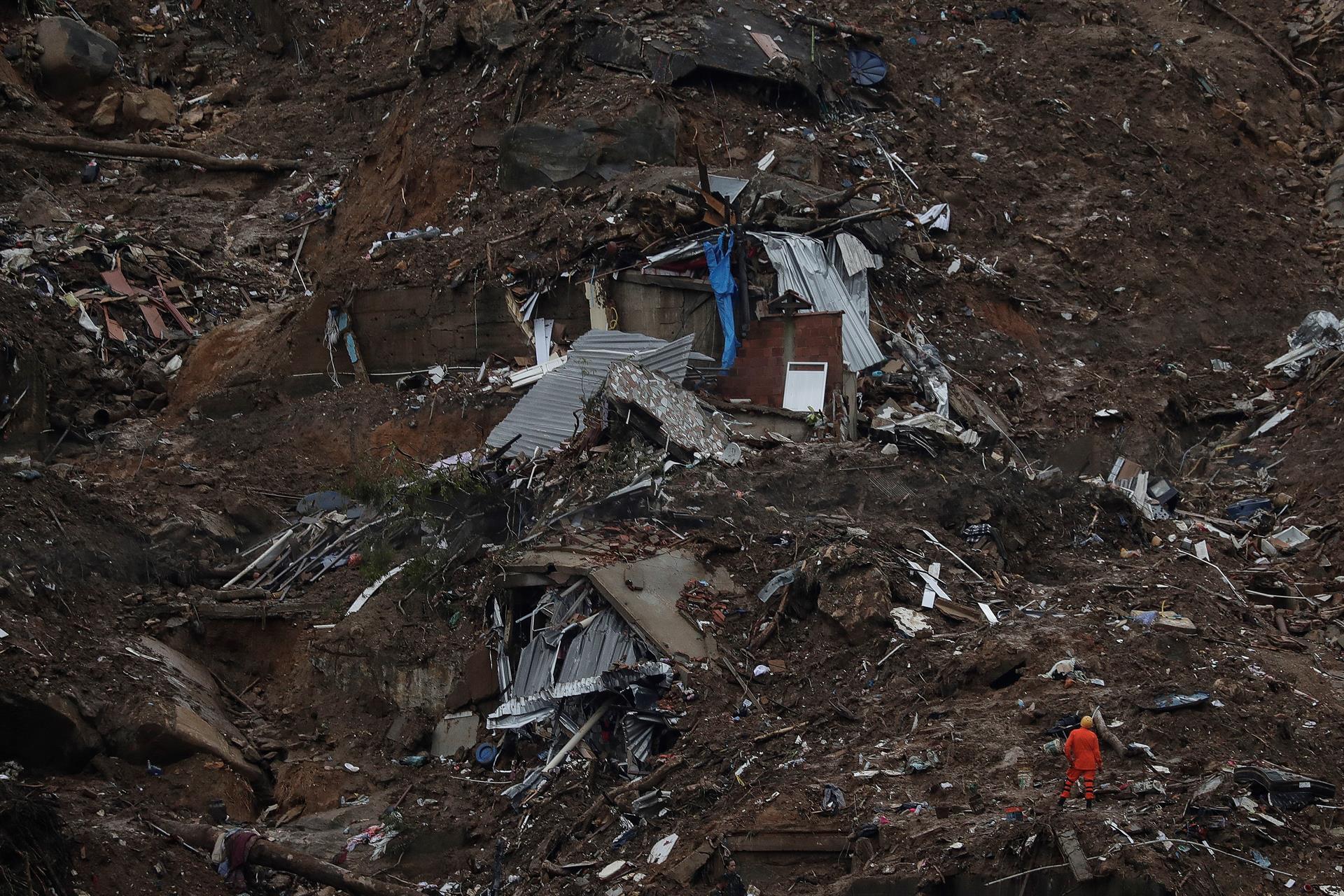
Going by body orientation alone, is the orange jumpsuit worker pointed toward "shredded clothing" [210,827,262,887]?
no

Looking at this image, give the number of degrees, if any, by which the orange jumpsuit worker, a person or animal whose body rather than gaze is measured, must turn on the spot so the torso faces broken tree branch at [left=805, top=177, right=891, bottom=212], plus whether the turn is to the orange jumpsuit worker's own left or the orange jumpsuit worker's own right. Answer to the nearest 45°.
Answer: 0° — they already face it

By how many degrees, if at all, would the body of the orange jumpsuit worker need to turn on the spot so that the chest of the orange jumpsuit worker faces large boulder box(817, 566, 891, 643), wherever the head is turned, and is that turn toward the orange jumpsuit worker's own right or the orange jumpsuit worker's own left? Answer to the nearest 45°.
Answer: approximately 45° to the orange jumpsuit worker's own left

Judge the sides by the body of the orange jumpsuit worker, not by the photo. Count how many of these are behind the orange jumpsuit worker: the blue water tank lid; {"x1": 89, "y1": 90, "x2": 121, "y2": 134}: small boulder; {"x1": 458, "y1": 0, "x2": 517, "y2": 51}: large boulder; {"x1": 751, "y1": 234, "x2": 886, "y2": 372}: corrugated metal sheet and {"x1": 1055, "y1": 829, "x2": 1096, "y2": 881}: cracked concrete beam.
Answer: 1

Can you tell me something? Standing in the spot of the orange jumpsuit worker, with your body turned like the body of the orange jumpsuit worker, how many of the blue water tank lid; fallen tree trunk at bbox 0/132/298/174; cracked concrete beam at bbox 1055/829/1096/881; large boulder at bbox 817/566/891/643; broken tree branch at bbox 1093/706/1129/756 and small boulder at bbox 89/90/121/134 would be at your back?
1

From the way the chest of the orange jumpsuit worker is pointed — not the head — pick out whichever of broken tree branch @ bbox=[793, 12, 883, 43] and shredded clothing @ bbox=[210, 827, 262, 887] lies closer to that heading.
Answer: the broken tree branch

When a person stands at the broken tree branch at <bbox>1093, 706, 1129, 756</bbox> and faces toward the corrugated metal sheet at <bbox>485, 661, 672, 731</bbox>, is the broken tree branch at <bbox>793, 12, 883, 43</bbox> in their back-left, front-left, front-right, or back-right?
front-right

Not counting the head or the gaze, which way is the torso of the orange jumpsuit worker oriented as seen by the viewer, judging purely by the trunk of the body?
away from the camera

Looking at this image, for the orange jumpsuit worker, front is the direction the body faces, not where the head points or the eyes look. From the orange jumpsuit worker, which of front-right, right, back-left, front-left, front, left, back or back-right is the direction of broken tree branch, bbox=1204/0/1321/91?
front

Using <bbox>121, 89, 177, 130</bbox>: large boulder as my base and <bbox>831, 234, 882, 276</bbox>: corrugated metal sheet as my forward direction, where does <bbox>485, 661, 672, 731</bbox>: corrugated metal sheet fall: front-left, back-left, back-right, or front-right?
front-right

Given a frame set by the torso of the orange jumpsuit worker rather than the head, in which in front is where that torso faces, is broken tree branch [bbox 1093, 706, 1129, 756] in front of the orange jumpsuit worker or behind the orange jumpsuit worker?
in front

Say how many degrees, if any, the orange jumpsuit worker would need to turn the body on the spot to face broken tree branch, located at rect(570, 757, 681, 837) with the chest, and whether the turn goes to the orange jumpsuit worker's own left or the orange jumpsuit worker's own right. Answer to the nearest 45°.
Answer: approximately 90° to the orange jumpsuit worker's own left

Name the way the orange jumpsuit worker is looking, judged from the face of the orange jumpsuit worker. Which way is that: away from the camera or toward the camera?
away from the camera
